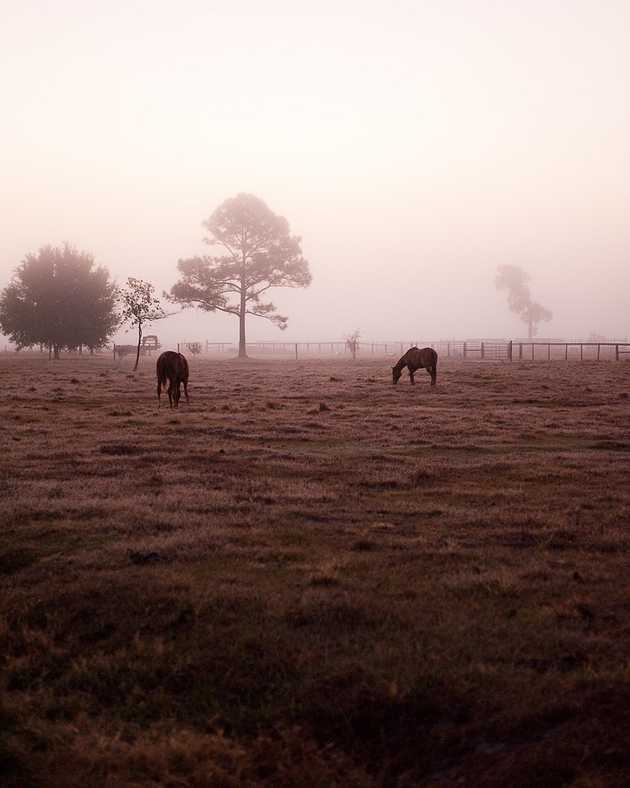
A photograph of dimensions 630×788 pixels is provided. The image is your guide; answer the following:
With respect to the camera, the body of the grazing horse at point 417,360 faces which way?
to the viewer's left

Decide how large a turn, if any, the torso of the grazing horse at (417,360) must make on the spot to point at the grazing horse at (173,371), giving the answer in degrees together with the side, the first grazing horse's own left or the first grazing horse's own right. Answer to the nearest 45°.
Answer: approximately 45° to the first grazing horse's own left
